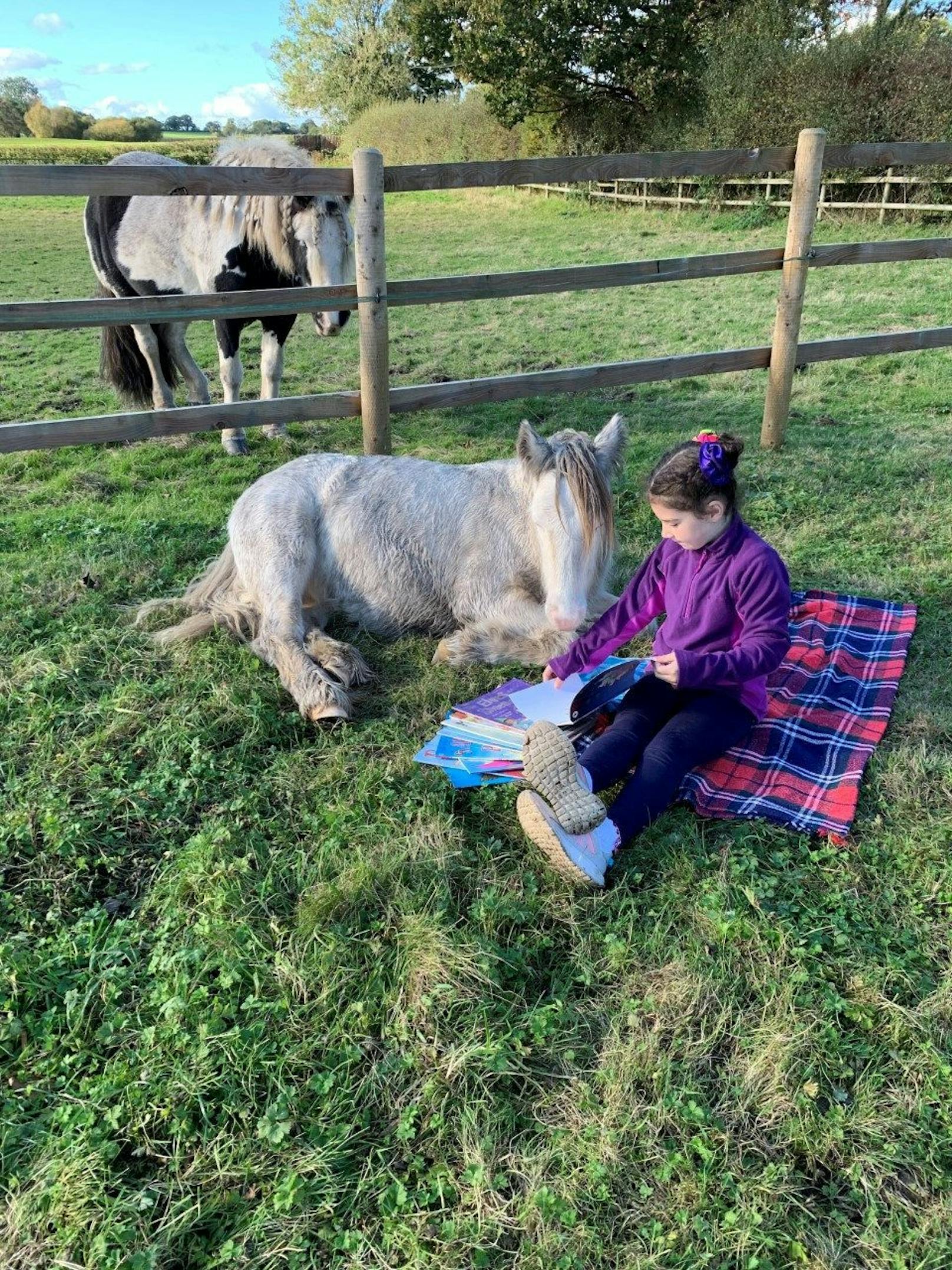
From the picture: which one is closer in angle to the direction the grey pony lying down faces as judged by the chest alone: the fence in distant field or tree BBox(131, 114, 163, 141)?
the fence in distant field

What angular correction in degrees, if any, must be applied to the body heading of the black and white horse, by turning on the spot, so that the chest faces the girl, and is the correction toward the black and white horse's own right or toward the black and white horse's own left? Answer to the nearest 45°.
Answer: approximately 45° to the black and white horse's own right

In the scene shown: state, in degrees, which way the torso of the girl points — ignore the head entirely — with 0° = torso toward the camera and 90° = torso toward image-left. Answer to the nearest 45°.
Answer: approximately 45°

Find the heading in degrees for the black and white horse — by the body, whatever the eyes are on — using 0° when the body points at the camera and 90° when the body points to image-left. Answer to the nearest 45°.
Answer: approximately 315°

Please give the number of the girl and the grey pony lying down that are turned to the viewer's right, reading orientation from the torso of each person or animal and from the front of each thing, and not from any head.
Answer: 1

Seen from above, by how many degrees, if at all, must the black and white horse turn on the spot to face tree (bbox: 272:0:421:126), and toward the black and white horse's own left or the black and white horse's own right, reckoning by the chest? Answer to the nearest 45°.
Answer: approximately 135° to the black and white horse's own left

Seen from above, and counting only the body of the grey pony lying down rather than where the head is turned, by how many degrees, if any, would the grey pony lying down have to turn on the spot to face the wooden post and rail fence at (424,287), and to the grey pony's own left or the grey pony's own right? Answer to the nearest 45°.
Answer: approximately 90° to the grey pony's own left

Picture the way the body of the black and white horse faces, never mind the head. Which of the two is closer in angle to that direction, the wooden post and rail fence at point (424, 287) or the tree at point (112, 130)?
the wooden post and rail fence

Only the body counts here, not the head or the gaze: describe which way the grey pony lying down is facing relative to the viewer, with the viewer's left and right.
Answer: facing to the right of the viewer
